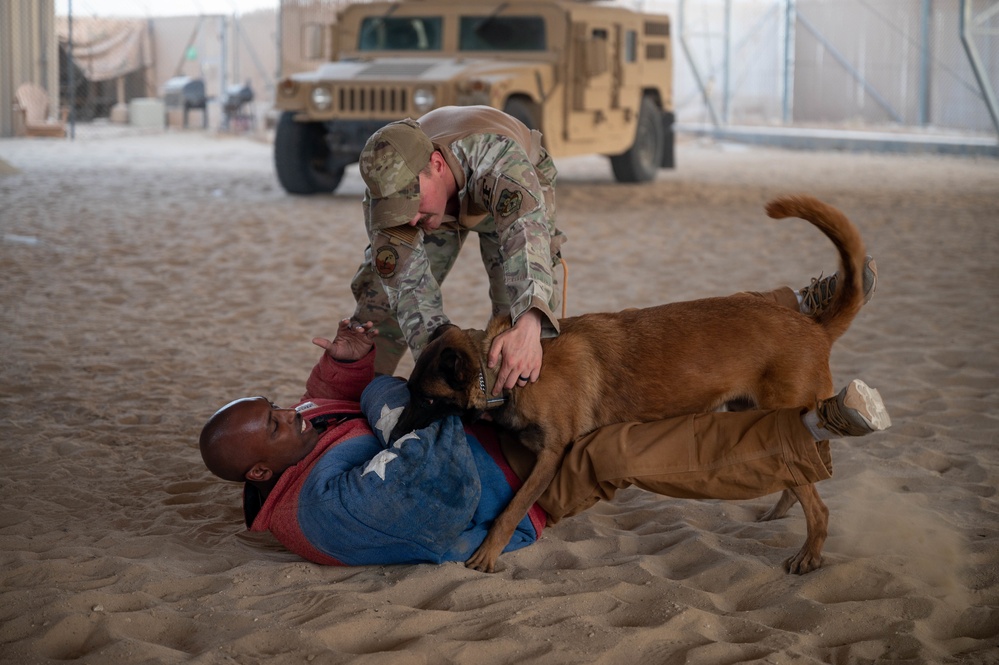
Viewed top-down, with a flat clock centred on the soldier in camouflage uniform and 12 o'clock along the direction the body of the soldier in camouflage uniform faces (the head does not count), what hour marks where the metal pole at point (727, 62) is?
The metal pole is roughly at 5 o'clock from the soldier in camouflage uniform.

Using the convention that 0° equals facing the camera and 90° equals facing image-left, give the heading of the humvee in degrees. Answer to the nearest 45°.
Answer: approximately 45°

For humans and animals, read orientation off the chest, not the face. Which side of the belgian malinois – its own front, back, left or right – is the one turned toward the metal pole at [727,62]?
right

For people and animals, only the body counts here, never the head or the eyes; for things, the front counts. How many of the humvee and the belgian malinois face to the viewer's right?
0

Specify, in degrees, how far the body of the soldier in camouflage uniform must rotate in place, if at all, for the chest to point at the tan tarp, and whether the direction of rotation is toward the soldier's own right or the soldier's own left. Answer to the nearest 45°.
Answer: approximately 135° to the soldier's own right

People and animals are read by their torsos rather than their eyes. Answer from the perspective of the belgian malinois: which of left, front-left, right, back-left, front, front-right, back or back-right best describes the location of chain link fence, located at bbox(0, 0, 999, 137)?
right

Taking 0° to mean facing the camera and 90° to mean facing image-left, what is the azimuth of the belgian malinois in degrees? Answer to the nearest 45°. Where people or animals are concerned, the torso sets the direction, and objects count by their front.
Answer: approximately 90°

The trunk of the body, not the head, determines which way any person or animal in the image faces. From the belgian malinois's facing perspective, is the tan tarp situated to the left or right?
on its right

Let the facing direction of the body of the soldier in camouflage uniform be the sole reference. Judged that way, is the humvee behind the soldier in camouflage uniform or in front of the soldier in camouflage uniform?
behind
